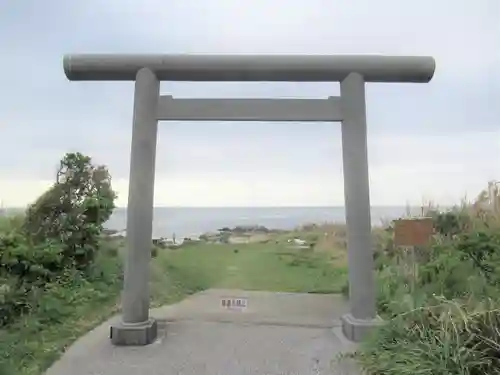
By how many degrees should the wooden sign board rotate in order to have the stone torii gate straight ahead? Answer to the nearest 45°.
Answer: approximately 45° to its right

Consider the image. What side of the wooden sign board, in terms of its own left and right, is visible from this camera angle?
front

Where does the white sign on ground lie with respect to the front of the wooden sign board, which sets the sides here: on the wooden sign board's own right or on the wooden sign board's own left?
on the wooden sign board's own right

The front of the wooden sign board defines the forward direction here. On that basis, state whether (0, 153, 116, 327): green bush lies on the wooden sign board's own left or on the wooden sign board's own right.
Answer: on the wooden sign board's own right
